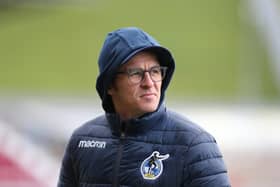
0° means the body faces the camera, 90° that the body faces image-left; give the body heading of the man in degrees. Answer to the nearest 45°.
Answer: approximately 45°

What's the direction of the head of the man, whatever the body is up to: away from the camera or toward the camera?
toward the camera
